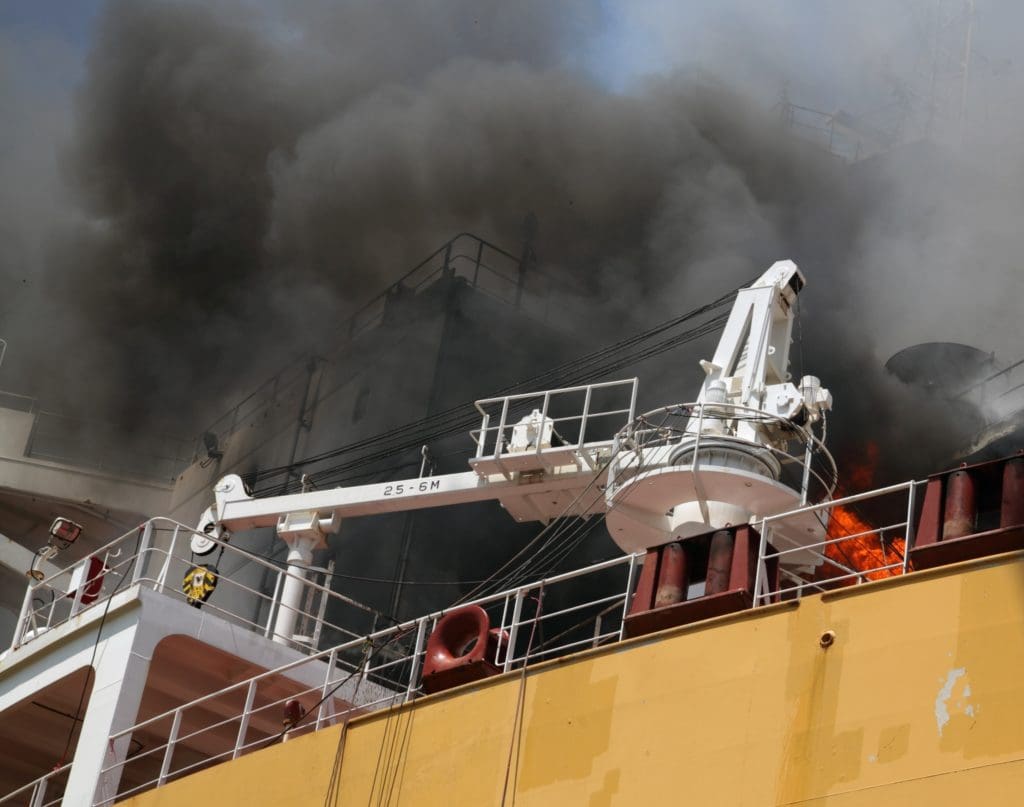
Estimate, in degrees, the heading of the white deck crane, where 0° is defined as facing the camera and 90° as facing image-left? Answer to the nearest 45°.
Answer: approximately 90°
